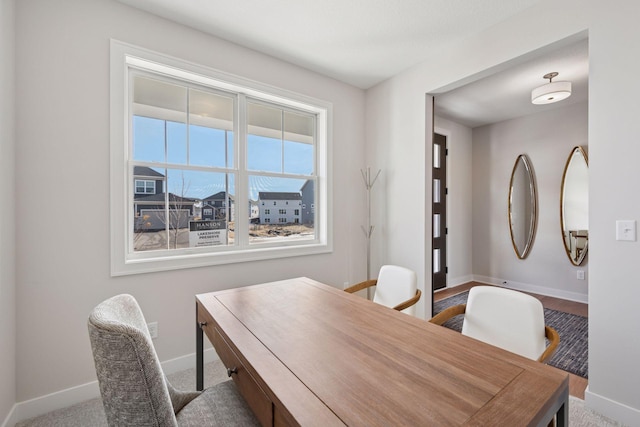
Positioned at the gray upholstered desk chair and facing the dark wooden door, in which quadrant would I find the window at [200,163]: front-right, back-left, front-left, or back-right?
front-left

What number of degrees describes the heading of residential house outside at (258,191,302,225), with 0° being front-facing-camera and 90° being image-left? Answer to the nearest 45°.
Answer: approximately 0°

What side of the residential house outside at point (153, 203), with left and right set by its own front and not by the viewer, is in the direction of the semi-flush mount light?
front

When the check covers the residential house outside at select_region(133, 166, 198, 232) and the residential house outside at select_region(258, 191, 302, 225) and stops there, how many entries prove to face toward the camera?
2

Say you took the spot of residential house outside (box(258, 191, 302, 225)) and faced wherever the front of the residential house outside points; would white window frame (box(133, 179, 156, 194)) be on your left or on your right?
on your right

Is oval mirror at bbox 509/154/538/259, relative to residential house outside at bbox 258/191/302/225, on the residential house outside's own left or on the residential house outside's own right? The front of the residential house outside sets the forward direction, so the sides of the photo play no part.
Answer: on the residential house outside's own left

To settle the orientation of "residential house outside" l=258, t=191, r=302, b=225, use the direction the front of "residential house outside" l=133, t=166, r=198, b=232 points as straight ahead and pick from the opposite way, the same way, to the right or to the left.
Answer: the same way

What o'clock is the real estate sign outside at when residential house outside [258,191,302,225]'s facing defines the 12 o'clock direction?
The real estate sign outside is roughly at 12 o'clock from the residential house outside.

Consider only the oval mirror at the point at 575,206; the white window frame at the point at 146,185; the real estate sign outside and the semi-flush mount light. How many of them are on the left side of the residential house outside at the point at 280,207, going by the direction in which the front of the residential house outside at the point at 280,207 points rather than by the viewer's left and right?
0

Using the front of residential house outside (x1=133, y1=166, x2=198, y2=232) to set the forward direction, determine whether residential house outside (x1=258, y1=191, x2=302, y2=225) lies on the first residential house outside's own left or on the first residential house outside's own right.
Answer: on the first residential house outside's own left

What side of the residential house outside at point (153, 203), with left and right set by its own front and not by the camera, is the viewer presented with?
front

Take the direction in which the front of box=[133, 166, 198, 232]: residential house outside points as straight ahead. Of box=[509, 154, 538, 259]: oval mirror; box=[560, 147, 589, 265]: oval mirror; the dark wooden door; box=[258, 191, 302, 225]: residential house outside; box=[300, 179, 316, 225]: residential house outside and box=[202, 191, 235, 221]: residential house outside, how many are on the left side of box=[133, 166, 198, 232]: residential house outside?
3
